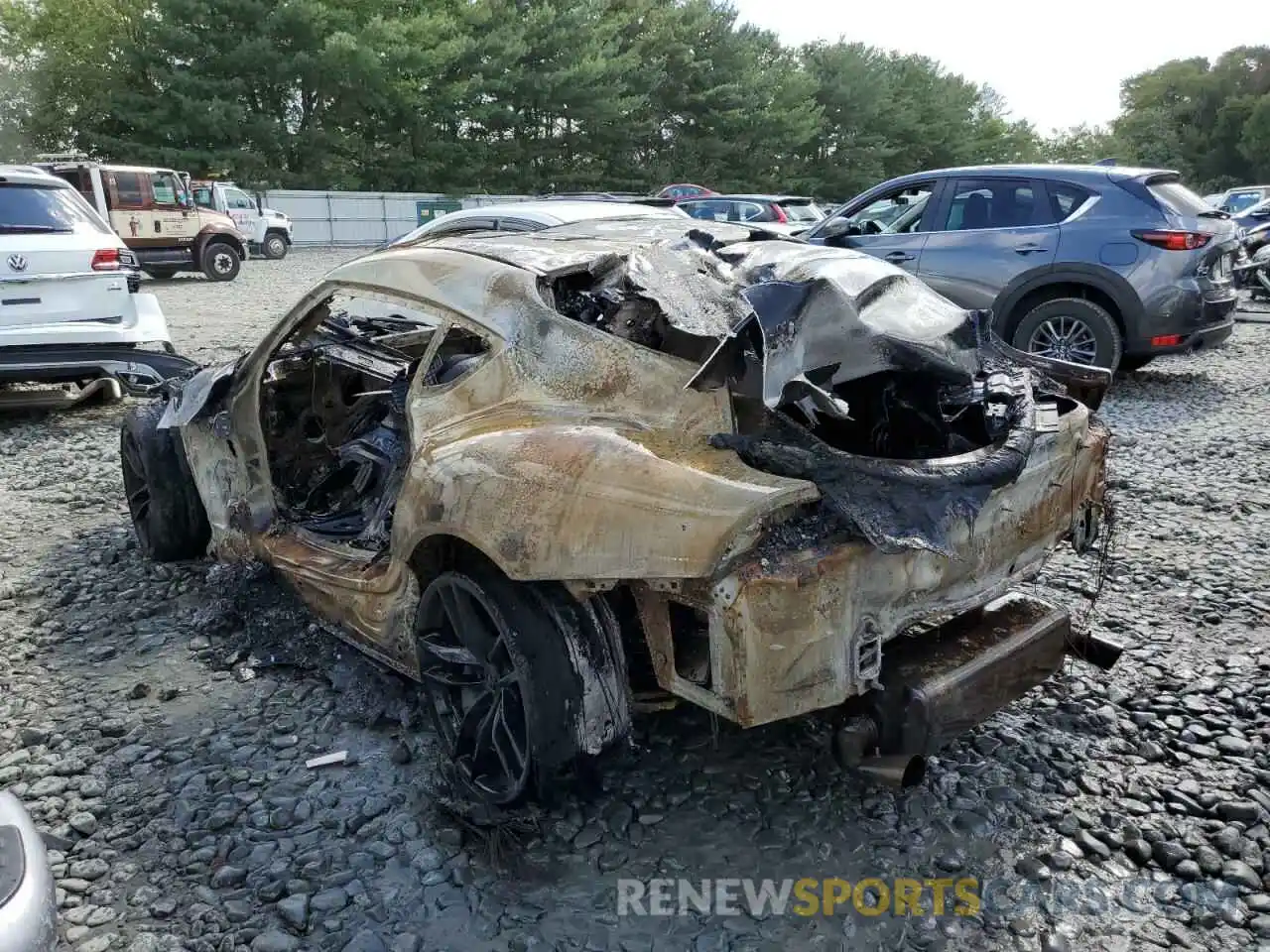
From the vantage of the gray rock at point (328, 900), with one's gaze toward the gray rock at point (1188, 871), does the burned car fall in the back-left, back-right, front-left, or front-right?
front-left

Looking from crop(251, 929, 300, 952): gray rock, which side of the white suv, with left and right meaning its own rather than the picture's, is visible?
back

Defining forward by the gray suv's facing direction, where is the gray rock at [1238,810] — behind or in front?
behind

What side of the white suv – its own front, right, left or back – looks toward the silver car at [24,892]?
back

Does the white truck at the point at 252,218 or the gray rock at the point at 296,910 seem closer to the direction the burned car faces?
the white truck

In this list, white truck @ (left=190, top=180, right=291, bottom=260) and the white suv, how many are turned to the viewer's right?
1

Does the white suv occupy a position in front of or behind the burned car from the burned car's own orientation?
in front

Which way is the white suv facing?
away from the camera

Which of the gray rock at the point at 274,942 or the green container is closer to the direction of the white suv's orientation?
the green container

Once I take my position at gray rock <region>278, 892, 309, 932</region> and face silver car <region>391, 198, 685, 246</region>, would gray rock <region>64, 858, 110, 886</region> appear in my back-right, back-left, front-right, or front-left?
front-left

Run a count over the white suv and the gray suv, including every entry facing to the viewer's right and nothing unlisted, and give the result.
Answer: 0

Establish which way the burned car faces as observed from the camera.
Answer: facing away from the viewer and to the left of the viewer

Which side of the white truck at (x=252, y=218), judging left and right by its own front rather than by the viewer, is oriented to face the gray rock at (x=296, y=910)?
right

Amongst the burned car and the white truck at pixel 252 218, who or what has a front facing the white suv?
the burned car

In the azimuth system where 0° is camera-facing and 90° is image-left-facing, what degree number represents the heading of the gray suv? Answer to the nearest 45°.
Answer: approximately 135°

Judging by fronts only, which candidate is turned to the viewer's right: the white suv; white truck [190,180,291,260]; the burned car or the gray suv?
the white truck

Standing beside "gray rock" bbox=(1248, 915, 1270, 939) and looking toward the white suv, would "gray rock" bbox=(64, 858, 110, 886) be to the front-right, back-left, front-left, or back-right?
front-left

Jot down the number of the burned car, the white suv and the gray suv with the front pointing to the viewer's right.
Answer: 0

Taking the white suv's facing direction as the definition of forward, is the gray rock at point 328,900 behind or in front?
behind

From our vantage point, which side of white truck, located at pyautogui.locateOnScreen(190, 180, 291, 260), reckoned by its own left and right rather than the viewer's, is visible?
right

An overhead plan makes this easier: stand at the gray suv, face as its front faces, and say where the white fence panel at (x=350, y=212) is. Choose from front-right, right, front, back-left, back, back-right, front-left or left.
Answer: front
